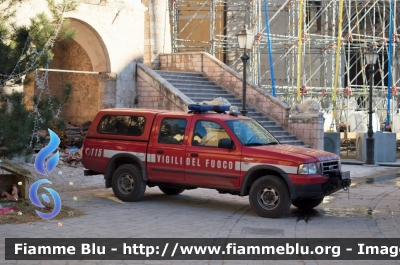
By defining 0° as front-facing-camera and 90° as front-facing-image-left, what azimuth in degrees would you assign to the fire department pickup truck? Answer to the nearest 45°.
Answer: approximately 315°

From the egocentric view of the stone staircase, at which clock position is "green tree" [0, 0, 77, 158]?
The green tree is roughly at 2 o'clock from the stone staircase.
